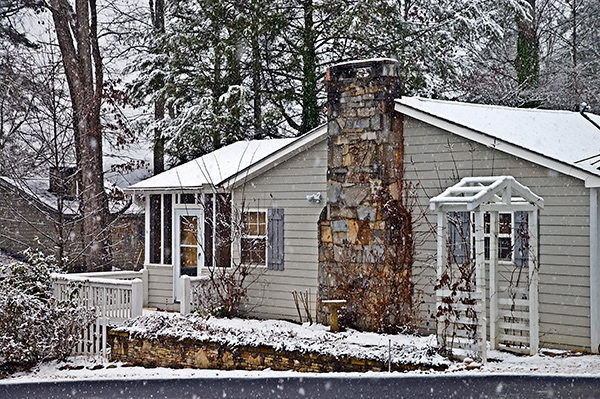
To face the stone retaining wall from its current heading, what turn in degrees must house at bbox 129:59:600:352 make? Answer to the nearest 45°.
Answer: approximately 45° to its right

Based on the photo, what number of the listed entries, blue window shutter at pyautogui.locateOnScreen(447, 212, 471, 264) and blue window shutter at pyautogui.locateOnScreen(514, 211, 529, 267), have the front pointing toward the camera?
2

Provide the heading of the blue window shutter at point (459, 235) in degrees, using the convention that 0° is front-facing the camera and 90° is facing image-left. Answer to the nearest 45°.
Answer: approximately 0°

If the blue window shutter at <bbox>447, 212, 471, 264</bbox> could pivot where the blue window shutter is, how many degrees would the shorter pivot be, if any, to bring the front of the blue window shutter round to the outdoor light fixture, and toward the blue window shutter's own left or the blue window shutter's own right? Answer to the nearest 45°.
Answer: approximately 135° to the blue window shutter's own right
